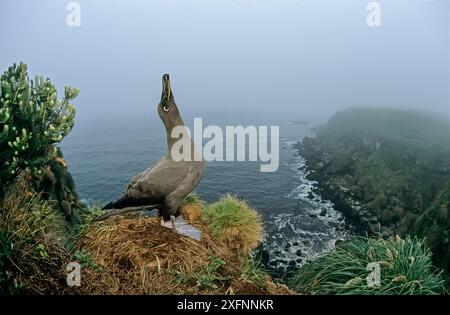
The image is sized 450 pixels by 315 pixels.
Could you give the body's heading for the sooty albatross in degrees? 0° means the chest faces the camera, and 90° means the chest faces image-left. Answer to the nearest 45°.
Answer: approximately 270°

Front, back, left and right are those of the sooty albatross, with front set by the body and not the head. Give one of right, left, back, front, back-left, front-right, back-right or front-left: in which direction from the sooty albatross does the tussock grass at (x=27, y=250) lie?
back

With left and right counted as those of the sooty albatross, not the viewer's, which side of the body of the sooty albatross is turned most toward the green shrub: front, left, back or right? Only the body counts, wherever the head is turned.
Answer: back

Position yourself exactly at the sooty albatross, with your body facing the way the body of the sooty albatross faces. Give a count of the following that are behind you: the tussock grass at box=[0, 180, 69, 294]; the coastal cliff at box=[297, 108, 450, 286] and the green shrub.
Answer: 2

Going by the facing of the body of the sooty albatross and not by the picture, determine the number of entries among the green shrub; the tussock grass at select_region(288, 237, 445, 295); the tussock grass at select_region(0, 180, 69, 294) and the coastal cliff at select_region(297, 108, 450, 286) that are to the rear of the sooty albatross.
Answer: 2
